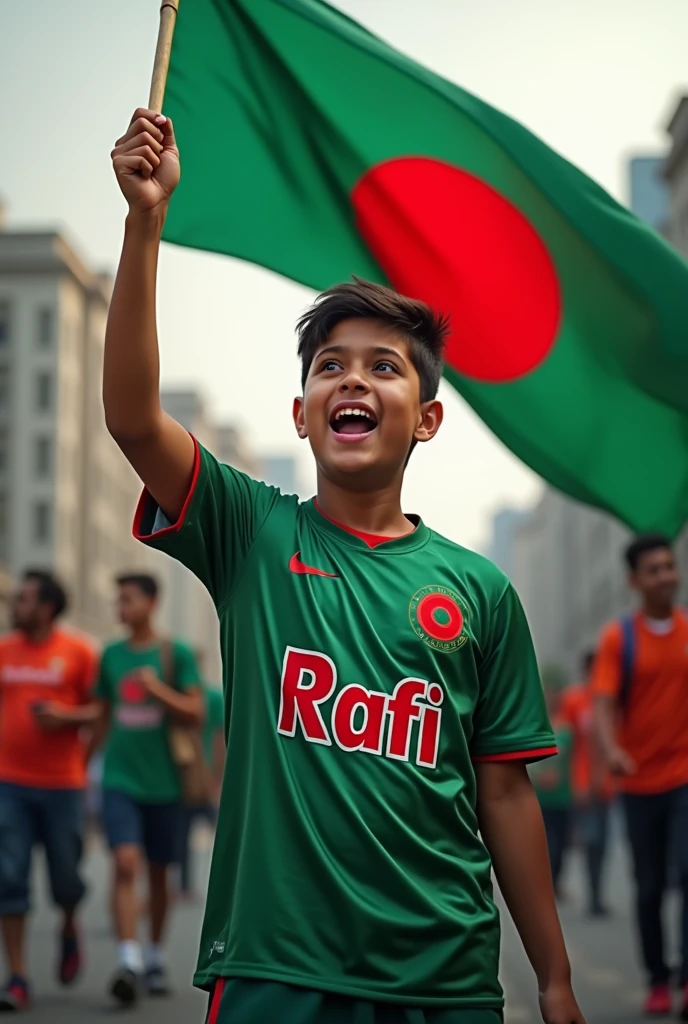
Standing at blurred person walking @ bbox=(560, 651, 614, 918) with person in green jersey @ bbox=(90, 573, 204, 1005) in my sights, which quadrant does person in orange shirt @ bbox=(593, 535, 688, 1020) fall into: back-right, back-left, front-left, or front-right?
front-left

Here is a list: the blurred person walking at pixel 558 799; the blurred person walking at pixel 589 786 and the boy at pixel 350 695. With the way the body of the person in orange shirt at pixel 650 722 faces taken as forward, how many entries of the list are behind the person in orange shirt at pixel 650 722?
2

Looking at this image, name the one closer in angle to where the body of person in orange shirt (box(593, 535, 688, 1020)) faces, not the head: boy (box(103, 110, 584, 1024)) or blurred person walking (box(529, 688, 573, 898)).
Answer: the boy

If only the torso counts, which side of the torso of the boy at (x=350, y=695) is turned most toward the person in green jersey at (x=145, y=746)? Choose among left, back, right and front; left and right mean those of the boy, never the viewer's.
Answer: back

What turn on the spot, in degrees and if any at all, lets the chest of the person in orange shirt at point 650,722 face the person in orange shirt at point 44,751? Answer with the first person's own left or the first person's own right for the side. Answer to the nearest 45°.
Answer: approximately 90° to the first person's own right

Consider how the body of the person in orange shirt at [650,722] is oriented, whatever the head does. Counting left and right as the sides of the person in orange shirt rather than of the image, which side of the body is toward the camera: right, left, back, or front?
front

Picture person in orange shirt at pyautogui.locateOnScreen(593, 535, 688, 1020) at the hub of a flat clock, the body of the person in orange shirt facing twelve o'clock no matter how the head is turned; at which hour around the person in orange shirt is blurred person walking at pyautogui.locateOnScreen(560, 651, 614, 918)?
The blurred person walking is roughly at 6 o'clock from the person in orange shirt.

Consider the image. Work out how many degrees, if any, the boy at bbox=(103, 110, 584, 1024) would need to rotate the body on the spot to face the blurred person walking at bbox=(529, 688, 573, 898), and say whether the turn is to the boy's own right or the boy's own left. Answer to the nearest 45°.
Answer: approximately 180°

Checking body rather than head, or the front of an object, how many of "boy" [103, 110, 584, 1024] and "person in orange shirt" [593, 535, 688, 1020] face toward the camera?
2

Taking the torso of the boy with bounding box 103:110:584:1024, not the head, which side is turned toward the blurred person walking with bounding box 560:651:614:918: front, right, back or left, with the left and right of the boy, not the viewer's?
back

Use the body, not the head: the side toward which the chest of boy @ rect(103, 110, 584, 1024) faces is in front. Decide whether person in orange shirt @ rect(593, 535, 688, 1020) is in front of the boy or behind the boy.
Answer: behind

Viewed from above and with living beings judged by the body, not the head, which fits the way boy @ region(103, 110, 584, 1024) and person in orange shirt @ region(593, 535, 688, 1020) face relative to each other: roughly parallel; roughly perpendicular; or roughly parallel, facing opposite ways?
roughly parallel
